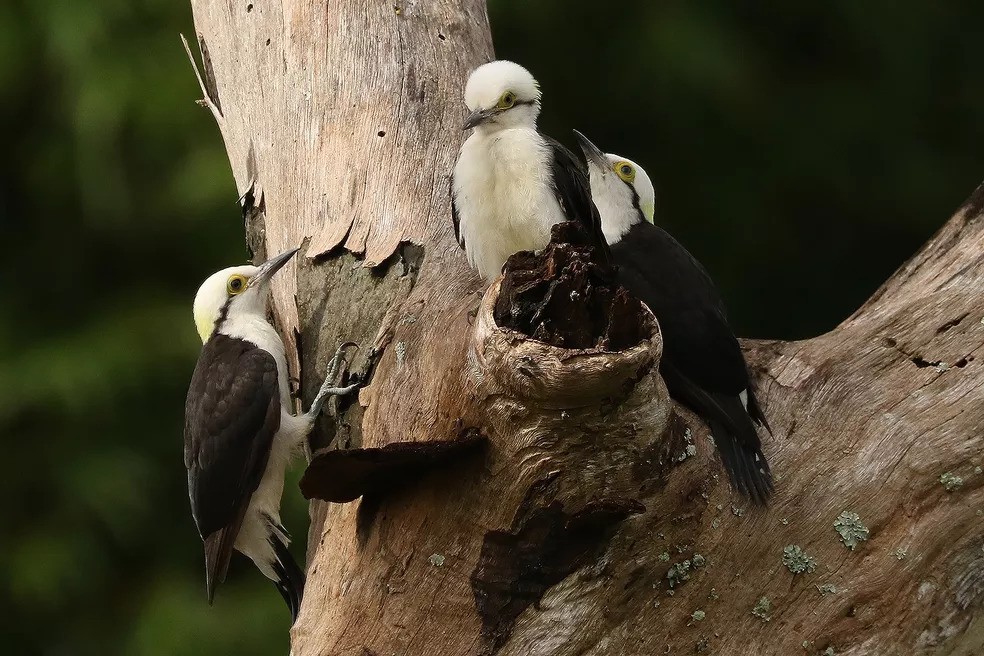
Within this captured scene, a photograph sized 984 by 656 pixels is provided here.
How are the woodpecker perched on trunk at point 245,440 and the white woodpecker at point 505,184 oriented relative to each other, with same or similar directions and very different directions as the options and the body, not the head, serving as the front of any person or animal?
very different directions

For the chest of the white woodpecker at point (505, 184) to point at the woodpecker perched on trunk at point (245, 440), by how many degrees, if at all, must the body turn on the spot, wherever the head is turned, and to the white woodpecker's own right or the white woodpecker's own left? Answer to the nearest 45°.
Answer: approximately 45° to the white woodpecker's own right

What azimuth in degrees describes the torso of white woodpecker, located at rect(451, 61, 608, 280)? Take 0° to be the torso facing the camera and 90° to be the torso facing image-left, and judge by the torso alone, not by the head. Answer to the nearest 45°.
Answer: approximately 45°

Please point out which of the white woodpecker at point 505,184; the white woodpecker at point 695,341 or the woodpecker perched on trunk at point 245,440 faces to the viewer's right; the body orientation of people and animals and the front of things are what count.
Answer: the woodpecker perched on trunk

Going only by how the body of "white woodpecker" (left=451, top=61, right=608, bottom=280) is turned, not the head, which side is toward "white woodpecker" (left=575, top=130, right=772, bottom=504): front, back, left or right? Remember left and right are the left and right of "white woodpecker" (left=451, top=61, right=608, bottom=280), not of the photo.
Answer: left

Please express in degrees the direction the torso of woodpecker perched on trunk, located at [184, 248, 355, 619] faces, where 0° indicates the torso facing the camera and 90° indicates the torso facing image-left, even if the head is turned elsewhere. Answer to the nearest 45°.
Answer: approximately 270°
